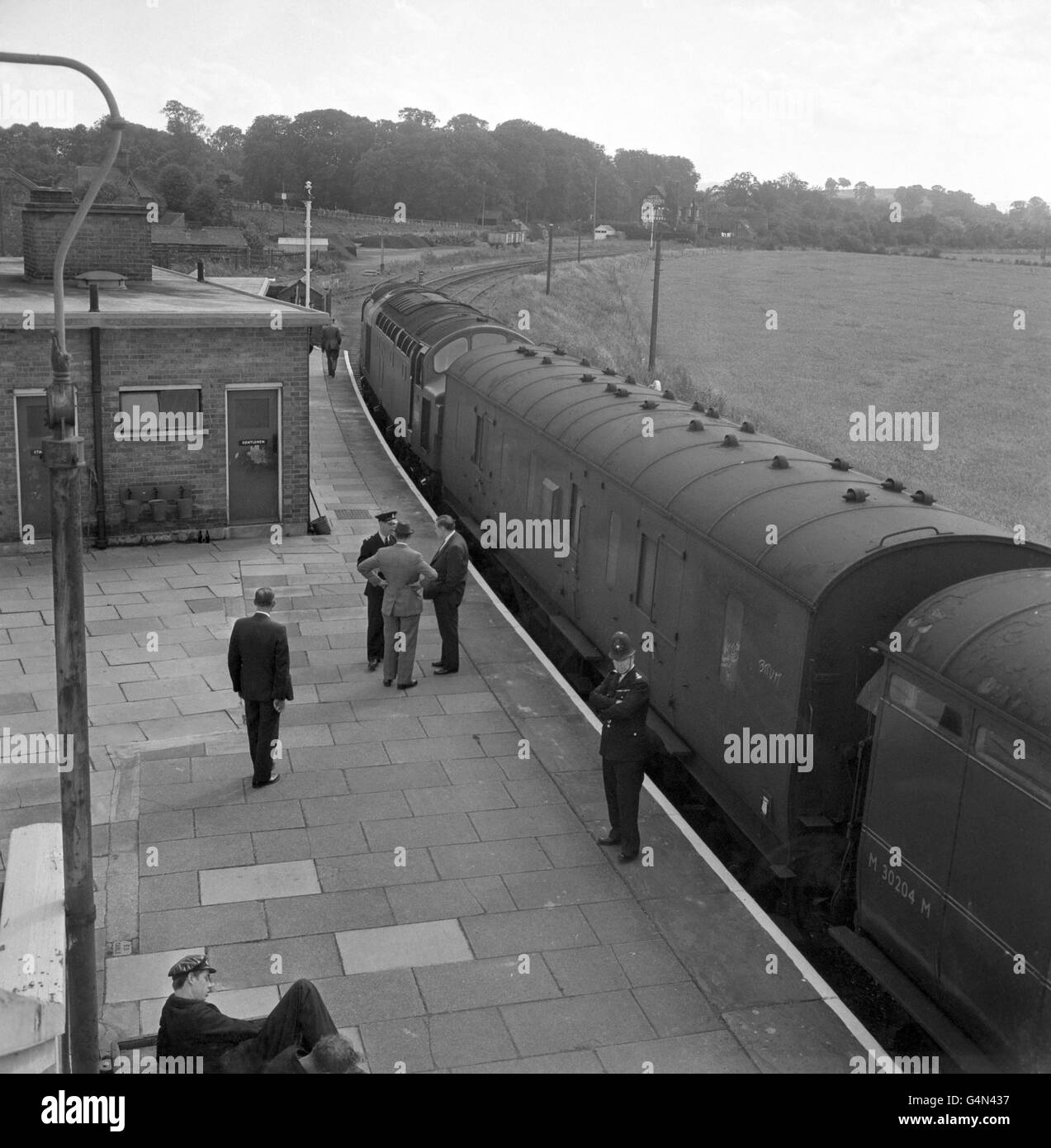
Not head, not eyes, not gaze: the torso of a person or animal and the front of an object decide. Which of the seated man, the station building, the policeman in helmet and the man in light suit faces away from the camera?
the man in light suit

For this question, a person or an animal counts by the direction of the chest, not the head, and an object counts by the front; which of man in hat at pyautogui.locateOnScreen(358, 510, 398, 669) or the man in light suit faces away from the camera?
the man in light suit

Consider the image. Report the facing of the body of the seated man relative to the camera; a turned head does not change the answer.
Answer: to the viewer's right

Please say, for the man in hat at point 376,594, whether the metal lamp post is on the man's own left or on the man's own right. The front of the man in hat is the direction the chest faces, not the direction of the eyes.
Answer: on the man's own right

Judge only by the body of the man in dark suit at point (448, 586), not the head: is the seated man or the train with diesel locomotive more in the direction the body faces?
the seated man

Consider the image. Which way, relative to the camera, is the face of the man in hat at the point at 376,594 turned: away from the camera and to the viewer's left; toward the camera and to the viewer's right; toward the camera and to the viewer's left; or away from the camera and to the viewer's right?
toward the camera and to the viewer's right

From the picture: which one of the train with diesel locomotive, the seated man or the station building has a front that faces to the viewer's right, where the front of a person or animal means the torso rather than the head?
the seated man

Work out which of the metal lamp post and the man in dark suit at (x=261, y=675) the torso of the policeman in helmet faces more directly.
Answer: the metal lamp post

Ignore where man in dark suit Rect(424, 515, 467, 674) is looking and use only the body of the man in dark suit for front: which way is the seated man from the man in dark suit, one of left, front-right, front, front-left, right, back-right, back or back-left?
left
